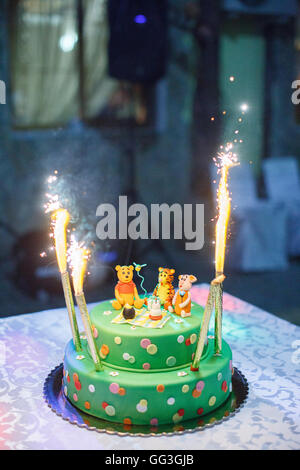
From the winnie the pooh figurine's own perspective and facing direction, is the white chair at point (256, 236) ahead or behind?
behind

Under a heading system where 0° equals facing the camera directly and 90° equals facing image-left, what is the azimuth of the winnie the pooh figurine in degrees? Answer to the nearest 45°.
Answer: approximately 0°

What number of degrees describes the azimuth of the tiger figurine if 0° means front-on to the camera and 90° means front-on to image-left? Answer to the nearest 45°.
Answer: approximately 45°

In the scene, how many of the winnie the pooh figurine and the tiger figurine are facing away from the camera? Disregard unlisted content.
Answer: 0

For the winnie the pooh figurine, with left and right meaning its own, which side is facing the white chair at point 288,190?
back
